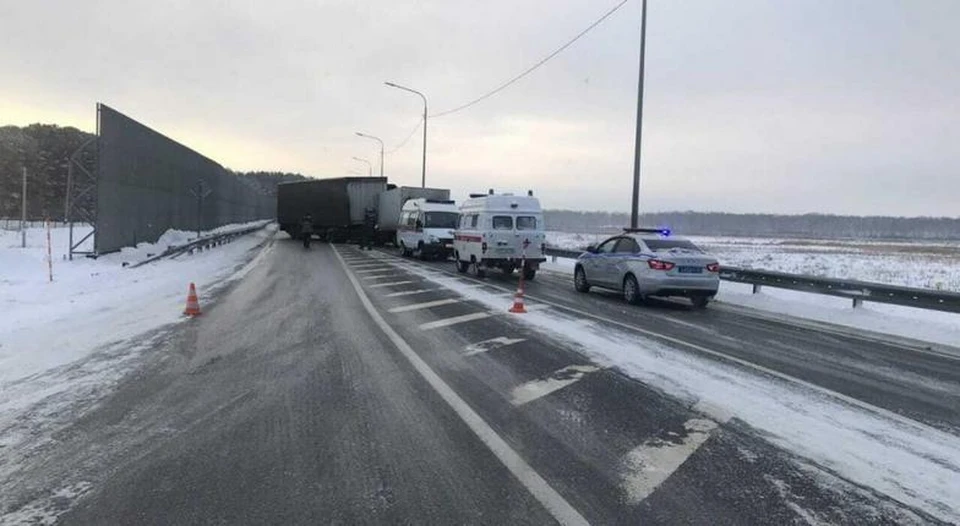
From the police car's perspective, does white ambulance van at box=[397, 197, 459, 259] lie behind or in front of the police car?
in front

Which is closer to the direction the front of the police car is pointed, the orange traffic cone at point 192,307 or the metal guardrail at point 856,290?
the orange traffic cone

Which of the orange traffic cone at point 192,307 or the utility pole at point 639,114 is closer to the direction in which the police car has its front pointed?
the utility pole

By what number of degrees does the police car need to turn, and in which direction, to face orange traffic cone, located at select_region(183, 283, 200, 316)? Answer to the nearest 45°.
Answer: approximately 90° to its left

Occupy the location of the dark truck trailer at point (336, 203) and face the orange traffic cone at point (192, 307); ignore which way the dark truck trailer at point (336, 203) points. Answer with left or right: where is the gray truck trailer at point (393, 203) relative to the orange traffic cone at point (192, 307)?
left

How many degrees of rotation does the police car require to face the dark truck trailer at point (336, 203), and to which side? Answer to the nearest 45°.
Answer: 0° — it already faces it

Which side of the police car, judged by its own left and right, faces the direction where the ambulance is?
front

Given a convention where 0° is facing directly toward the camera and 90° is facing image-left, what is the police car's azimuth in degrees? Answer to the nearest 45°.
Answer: approximately 135°

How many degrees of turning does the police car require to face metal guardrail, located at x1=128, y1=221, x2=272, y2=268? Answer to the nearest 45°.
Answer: approximately 45° to its left

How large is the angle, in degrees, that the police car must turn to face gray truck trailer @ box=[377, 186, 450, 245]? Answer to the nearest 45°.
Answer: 0° — it already faces it
